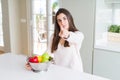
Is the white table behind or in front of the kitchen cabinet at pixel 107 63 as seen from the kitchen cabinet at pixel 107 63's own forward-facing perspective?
in front

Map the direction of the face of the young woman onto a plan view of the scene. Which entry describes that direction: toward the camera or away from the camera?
toward the camera

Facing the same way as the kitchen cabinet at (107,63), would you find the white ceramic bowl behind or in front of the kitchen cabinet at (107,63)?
in front

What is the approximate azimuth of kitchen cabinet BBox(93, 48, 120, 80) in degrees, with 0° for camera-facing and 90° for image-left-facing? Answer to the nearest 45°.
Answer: approximately 45°
